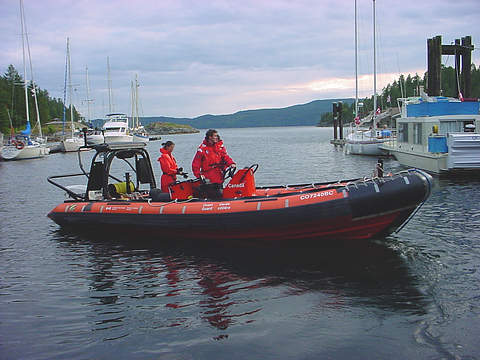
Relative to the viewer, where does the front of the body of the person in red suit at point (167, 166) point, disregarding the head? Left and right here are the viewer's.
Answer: facing to the right of the viewer

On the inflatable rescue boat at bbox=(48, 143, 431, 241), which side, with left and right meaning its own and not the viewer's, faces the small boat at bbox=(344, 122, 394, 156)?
left

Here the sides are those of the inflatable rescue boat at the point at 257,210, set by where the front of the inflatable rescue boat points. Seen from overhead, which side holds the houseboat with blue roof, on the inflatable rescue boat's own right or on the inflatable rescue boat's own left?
on the inflatable rescue boat's own left

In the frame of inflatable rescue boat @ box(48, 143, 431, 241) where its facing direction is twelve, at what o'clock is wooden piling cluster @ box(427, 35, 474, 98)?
The wooden piling cluster is roughly at 10 o'clock from the inflatable rescue boat.

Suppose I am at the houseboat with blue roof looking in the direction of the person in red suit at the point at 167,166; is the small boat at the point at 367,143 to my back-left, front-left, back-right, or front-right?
back-right

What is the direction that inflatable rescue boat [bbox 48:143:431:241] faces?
to the viewer's right

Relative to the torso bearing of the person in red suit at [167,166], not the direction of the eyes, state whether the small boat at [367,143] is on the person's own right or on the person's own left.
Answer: on the person's own left
